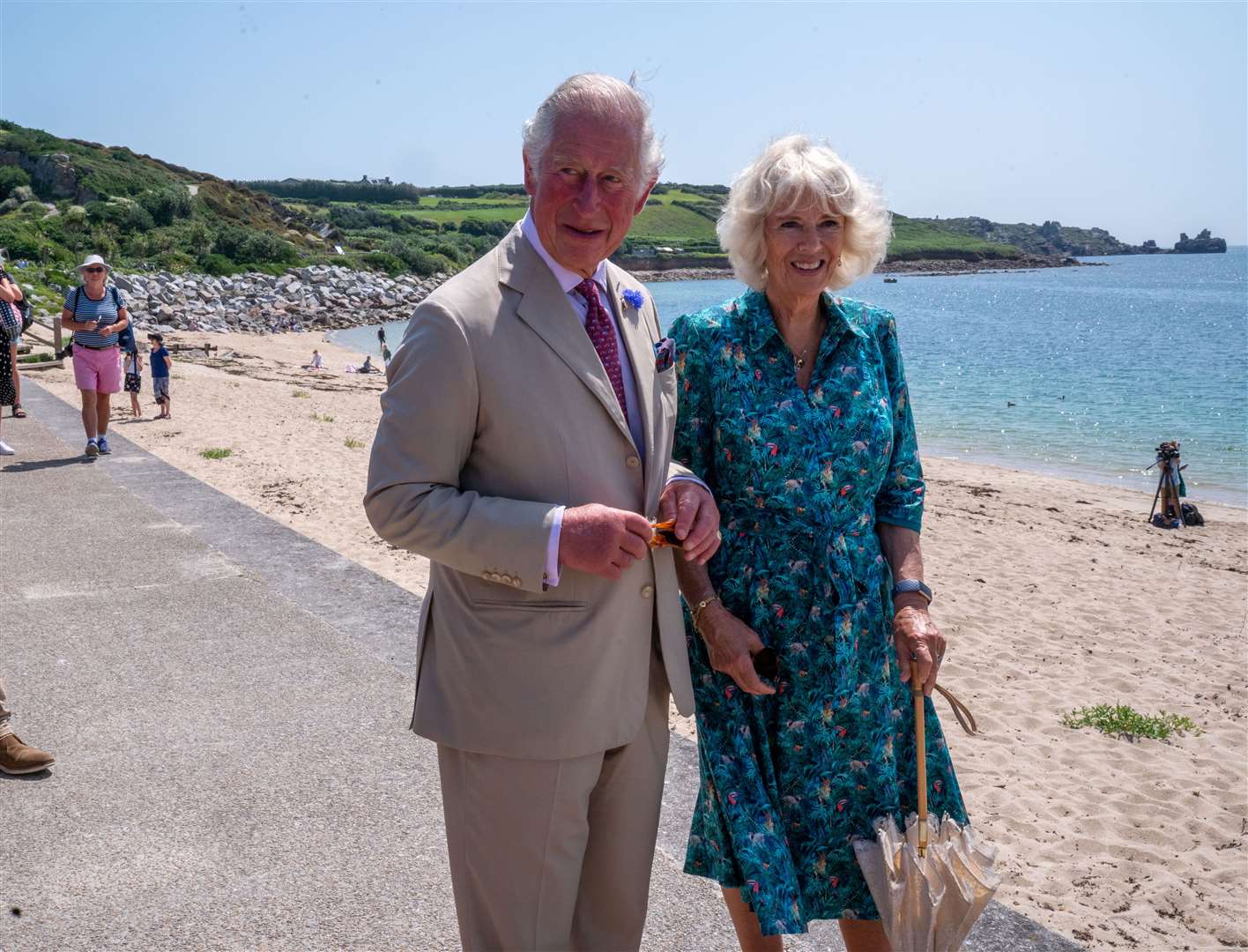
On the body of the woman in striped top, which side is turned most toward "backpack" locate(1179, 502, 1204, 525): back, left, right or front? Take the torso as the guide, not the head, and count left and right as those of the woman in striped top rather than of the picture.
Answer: left

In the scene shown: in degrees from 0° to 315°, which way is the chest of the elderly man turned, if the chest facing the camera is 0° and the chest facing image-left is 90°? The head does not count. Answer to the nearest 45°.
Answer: approximately 315°

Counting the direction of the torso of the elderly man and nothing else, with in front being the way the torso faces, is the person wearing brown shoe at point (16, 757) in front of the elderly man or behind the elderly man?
behind

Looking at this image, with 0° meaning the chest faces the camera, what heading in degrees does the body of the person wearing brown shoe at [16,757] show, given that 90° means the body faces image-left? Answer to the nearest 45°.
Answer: approximately 270°
